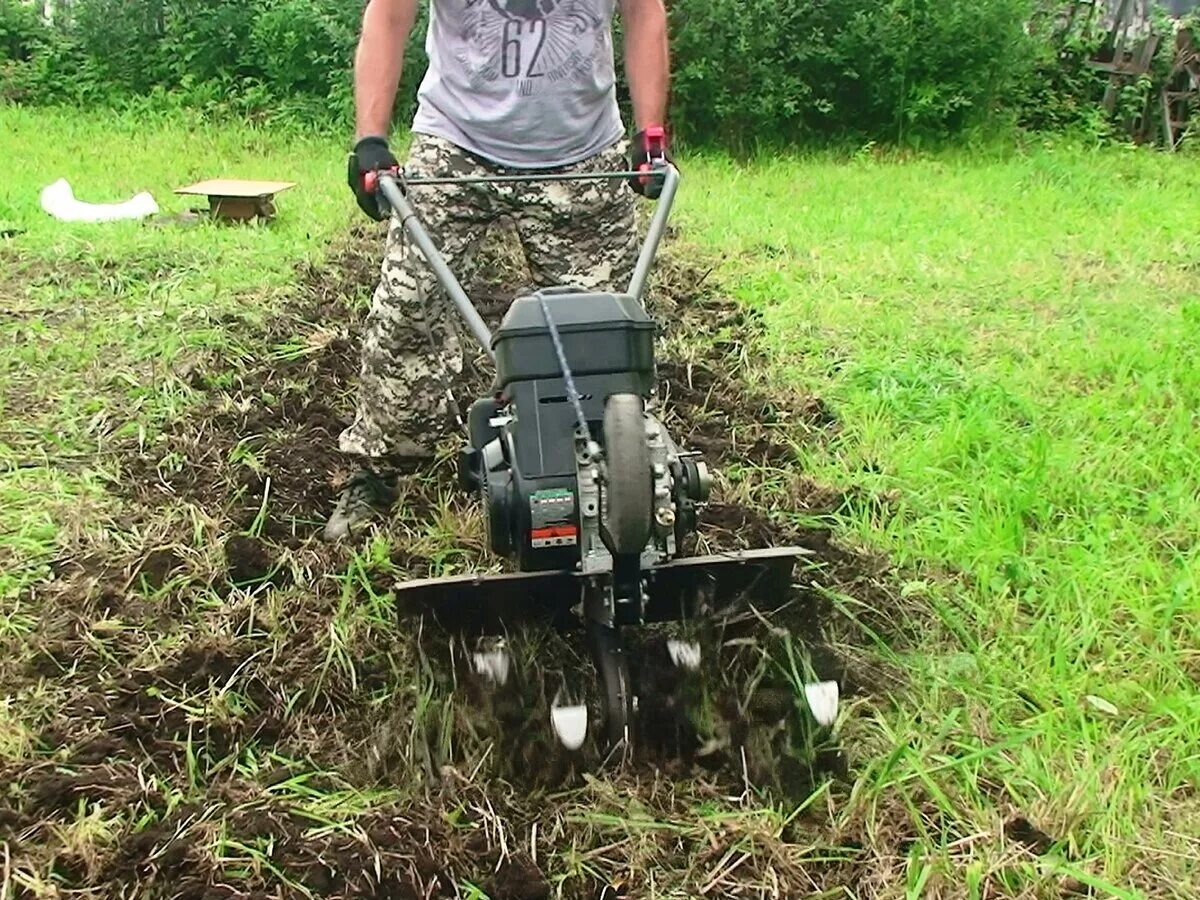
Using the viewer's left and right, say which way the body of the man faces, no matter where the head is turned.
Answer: facing the viewer

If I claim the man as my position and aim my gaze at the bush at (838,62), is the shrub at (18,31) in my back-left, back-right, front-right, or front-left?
front-left

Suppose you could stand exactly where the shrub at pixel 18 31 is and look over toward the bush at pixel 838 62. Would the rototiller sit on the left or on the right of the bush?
right

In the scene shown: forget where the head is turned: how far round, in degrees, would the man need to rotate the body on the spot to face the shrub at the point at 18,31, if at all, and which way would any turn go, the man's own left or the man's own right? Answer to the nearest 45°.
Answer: approximately 135° to the man's own right

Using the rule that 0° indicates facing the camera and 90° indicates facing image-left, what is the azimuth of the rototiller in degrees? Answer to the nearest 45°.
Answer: approximately 0°

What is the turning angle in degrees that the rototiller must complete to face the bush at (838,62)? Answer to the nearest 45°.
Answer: approximately 180°
